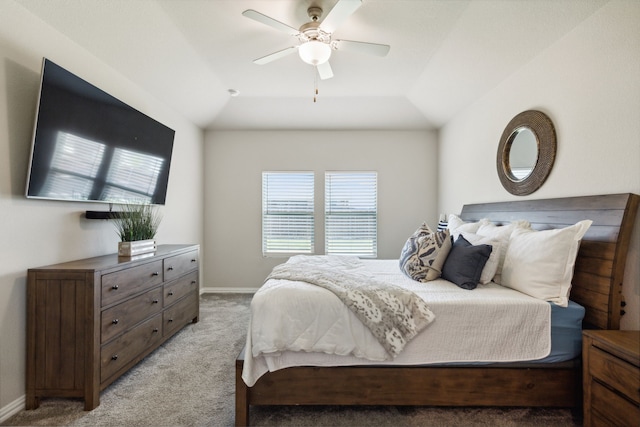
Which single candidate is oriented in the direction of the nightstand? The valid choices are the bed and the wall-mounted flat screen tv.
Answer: the wall-mounted flat screen tv

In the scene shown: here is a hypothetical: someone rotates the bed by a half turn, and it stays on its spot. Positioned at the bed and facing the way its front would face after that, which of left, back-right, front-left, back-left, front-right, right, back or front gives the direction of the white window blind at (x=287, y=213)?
back-left

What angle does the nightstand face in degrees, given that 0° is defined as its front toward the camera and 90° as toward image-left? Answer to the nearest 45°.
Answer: approximately 45°

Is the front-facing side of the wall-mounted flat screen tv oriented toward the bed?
yes

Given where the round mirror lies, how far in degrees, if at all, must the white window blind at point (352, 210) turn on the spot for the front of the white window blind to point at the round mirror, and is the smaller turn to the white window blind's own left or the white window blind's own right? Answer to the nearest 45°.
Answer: approximately 45° to the white window blind's own left

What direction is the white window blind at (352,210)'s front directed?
toward the camera

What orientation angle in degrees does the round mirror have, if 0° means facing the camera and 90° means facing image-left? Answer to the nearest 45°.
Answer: approximately 45°

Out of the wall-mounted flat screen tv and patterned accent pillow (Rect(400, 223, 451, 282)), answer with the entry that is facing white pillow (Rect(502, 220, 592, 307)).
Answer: the wall-mounted flat screen tv

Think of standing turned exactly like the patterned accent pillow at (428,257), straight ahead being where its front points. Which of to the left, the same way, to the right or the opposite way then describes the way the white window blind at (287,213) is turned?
to the left

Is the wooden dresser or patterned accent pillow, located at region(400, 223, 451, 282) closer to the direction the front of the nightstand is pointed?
the wooden dresser

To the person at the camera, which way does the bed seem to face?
facing to the left of the viewer

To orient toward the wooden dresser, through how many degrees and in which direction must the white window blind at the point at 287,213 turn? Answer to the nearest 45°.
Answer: approximately 45° to its right
